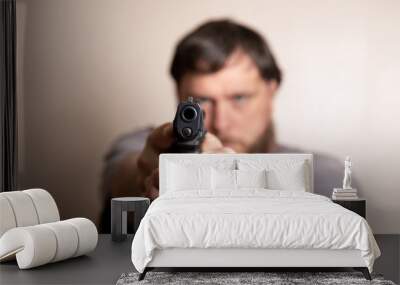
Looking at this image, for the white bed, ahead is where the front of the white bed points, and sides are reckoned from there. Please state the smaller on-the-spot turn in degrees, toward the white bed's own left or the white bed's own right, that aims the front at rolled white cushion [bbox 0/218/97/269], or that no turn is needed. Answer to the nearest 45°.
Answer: approximately 90° to the white bed's own right

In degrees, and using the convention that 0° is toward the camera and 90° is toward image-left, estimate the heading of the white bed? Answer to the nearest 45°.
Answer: approximately 0°

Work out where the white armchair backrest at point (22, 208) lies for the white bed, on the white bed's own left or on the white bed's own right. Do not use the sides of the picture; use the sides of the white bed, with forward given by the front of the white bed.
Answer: on the white bed's own right

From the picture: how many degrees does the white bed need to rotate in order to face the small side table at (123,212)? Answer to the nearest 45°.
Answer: approximately 135° to its right

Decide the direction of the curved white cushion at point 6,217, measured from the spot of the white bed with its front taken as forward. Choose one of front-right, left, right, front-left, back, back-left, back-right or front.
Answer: right
